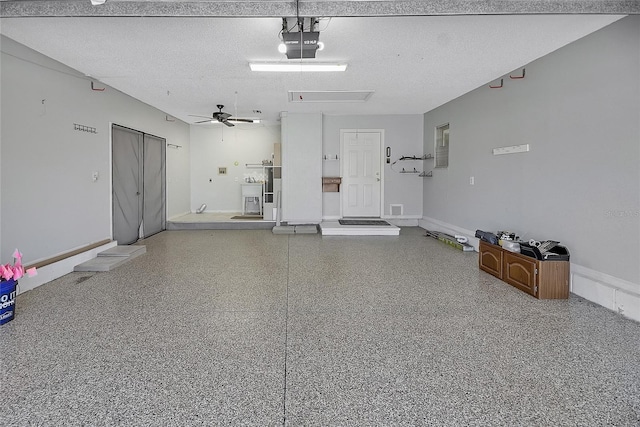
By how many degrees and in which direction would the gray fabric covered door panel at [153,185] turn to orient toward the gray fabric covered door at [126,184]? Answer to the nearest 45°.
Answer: approximately 45° to its right

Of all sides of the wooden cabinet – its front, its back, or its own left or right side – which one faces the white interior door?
right

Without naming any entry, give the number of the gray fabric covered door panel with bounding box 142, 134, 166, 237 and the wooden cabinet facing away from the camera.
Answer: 0

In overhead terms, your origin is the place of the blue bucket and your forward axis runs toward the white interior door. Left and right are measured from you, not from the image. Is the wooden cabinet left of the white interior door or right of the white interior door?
right

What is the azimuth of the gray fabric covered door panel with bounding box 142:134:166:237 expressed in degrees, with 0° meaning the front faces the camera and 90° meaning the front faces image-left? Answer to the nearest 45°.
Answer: approximately 315°

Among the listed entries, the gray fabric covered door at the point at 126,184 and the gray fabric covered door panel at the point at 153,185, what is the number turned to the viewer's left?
0

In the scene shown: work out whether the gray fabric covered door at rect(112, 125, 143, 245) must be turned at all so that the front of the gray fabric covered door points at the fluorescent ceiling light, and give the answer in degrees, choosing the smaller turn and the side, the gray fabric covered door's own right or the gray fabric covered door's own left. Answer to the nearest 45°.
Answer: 0° — it already faces it

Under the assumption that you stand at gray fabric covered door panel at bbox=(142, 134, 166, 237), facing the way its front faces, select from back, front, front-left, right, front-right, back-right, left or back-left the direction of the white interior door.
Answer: front-left

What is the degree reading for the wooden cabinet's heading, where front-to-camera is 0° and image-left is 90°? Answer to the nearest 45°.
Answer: approximately 45°

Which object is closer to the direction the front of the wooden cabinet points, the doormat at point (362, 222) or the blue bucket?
the blue bucket
